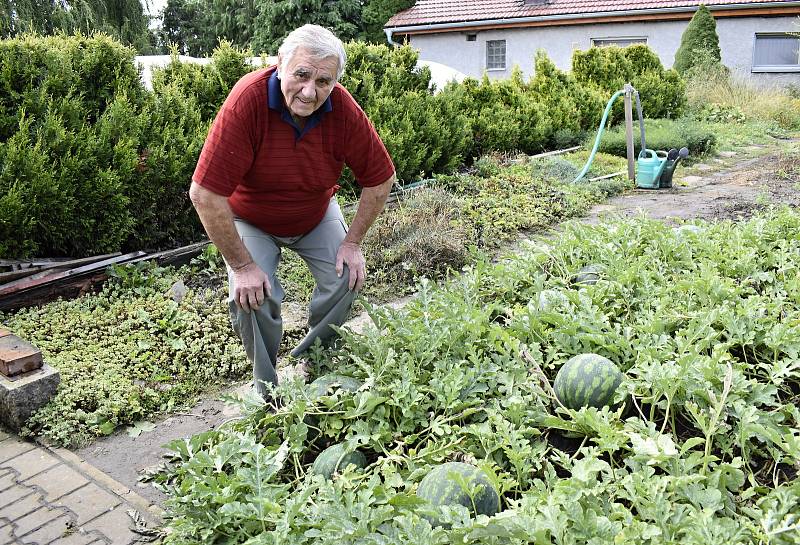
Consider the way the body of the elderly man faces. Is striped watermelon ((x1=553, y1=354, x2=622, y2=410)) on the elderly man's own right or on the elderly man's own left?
on the elderly man's own left

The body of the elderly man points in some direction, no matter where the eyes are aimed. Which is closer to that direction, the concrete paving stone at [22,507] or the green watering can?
the concrete paving stone

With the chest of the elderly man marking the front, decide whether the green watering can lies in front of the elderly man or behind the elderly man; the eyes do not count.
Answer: behind

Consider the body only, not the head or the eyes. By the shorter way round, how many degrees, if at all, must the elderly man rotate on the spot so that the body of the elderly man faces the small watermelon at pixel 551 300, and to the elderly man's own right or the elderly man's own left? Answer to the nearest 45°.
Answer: approximately 90° to the elderly man's own left

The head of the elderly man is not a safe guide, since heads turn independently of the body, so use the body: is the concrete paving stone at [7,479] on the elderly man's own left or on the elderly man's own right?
on the elderly man's own right

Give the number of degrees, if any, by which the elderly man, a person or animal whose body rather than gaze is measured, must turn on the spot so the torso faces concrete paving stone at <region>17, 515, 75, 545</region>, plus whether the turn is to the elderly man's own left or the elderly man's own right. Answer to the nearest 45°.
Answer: approximately 45° to the elderly man's own right

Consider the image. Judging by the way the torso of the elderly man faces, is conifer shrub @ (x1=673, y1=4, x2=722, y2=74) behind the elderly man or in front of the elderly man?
behind

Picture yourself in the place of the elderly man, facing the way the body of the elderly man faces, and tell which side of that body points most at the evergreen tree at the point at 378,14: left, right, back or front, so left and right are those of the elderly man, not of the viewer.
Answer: back

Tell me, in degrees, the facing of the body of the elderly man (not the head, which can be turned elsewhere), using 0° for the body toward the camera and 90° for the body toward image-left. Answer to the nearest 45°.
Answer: approximately 0°

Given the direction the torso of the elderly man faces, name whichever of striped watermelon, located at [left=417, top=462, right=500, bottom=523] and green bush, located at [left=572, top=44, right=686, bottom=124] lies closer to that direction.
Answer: the striped watermelon

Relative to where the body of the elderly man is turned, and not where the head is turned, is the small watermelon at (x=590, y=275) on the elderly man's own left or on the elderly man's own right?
on the elderly man's own left

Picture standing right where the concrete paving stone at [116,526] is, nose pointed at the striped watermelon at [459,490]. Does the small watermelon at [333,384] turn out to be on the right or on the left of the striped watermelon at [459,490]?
left

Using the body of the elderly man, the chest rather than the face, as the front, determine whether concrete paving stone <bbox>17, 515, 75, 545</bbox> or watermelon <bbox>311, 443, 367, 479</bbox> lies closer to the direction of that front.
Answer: the watermelon

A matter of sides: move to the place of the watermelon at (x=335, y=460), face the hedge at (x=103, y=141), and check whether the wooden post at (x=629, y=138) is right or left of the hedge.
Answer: right
